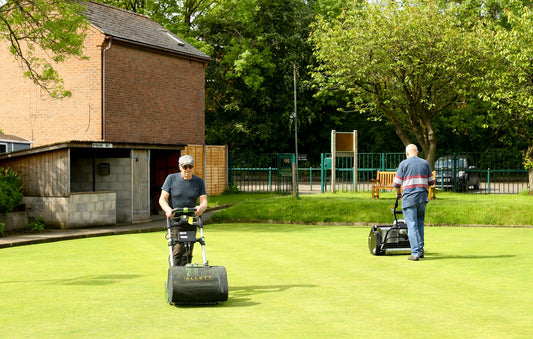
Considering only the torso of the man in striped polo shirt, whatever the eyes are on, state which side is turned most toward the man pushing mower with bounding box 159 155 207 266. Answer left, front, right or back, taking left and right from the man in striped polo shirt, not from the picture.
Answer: left

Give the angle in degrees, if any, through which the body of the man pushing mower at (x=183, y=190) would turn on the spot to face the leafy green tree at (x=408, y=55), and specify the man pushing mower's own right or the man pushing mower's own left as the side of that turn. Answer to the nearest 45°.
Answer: approximately 135° to the man pushing mower's own left

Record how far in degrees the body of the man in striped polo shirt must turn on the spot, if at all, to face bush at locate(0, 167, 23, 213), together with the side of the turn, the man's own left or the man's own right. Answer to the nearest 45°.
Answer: approximately 45° to the man's own left

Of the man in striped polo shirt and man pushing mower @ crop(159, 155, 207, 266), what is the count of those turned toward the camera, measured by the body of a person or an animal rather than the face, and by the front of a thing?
1

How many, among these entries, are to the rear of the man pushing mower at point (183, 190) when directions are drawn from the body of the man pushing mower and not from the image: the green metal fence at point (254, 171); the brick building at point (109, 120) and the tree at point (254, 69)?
3

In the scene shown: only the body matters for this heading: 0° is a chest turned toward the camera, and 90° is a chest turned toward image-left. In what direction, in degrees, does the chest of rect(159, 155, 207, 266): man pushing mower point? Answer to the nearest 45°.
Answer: approximately 0°

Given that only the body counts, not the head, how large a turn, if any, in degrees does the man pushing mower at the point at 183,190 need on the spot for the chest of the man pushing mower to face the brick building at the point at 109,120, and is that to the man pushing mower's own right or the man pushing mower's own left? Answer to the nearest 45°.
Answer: approximately 180°

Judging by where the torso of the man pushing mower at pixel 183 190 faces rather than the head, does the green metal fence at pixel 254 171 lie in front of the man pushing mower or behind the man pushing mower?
behind

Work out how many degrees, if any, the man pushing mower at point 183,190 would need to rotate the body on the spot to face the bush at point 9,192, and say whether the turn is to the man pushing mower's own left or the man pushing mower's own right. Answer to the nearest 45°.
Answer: approximately 135° to the man pushing mower's own right

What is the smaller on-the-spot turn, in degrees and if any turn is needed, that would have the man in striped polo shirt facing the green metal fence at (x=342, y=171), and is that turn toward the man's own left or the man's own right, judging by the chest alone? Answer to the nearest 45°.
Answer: approximately 45° to the man's own right
